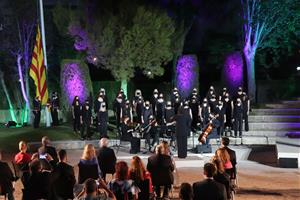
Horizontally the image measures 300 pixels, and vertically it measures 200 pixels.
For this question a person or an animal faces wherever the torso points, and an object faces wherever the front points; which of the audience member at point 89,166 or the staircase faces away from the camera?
the audience member

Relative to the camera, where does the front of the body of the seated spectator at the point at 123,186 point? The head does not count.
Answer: away from the camera

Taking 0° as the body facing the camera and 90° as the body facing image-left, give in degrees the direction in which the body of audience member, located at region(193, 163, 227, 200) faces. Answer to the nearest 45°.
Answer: approximately 180°

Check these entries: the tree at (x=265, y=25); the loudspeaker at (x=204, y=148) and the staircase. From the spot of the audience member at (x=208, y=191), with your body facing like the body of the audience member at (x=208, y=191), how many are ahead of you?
3

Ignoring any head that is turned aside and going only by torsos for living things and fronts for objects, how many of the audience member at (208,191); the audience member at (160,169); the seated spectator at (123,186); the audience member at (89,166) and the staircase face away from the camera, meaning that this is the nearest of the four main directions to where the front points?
4

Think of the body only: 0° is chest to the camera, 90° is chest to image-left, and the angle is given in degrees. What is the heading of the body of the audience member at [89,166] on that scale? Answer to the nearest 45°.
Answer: approximately 180°

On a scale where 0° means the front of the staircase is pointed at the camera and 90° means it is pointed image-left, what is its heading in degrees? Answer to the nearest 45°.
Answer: approximately 45°

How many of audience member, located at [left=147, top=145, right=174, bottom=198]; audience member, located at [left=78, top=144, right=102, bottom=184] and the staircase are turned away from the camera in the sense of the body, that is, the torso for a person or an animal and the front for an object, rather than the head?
2

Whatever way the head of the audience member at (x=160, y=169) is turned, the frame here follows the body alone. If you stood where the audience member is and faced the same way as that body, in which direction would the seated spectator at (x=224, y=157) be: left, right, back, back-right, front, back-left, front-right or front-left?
right

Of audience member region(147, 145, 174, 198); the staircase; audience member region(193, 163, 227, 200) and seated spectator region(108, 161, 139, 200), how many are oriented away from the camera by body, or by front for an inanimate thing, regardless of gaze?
3

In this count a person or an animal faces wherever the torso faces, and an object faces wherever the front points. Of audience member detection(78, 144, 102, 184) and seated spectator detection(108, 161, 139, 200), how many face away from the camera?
2

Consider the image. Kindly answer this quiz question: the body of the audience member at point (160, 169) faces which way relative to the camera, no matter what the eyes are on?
away from the camera

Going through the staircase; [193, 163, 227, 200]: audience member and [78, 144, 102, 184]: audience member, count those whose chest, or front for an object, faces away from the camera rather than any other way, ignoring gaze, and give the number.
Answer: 2

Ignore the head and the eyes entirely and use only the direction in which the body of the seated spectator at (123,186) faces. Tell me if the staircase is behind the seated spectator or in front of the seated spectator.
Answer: in front

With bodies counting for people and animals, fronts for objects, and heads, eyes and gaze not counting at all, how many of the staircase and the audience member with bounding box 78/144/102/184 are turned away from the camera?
1
